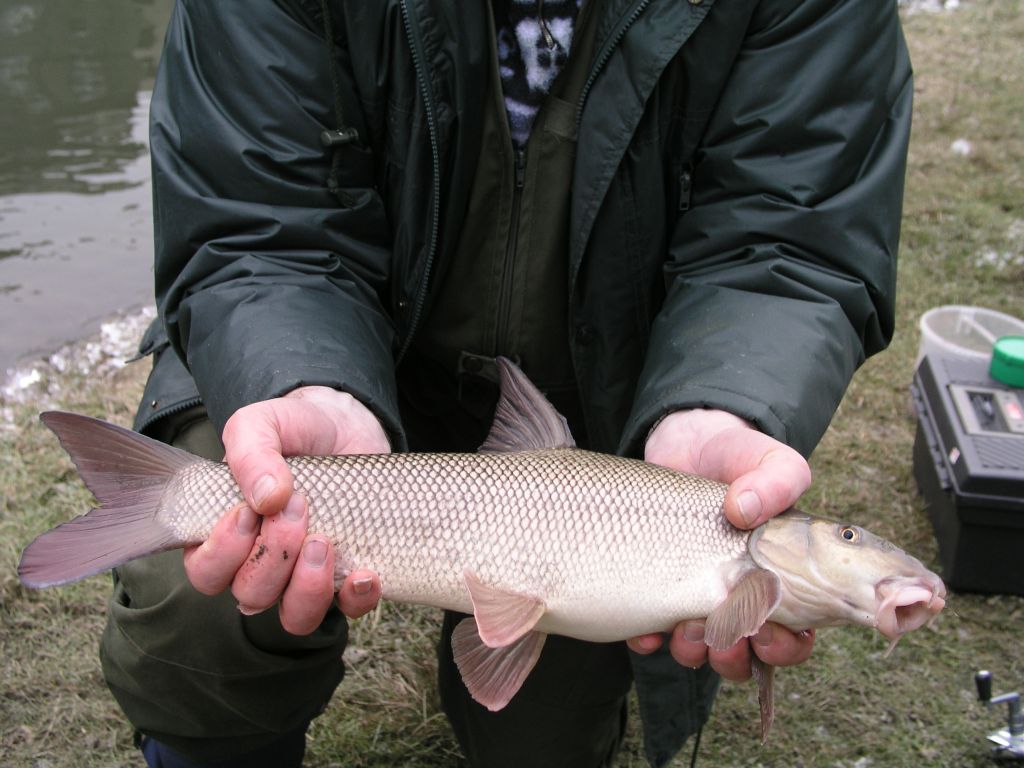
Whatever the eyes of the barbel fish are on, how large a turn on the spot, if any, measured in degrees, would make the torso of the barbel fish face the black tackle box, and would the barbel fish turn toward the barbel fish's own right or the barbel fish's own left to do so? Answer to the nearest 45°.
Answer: approximately 45° to the barbel fish's own left

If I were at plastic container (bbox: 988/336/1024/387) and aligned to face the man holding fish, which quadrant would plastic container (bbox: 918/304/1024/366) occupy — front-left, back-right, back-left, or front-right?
back-right

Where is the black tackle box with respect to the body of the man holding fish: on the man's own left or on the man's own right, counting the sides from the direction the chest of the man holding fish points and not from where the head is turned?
on the man's own left

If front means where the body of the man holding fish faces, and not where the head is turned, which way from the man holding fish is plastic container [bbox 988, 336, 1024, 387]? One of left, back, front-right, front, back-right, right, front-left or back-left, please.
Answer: back-left

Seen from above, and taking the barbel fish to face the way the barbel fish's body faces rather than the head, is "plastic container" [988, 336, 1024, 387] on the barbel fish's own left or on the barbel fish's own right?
on the barbel fish's own left

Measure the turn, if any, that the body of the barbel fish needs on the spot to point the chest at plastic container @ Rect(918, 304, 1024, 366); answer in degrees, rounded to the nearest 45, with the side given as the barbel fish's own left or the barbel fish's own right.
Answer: approximately 45° to the barbel fish's own left

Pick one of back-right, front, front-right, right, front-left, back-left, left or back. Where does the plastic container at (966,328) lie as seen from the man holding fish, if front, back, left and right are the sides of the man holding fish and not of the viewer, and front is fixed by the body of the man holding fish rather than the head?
back-left

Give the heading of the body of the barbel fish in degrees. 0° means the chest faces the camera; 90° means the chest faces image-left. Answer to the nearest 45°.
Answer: approximately 270°

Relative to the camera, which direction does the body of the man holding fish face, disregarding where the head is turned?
toward the camera
